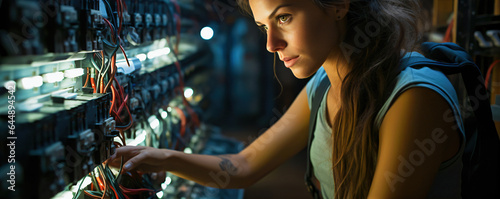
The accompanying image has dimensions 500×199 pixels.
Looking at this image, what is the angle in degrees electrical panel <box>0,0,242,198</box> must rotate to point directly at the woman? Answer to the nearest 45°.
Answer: approximately 45° to its left

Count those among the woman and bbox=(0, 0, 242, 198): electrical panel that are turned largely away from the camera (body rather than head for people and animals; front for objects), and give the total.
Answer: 0

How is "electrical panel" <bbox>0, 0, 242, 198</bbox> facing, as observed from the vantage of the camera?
facing the viewer and to the right of the viewer

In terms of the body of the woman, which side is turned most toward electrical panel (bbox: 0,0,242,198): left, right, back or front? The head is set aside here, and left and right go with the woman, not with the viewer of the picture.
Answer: front

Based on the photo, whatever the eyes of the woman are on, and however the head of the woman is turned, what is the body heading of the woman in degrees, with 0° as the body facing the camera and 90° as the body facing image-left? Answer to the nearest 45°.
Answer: approximately 45°

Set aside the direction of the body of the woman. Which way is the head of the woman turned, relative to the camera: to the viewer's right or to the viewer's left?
to the viewer's left
